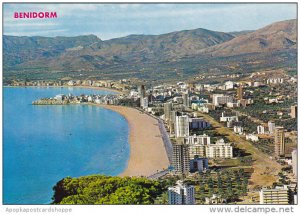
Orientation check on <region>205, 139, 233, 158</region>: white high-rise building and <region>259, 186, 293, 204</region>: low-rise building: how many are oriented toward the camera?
2

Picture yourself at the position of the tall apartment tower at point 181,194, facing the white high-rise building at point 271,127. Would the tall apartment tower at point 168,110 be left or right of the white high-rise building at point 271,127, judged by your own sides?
left

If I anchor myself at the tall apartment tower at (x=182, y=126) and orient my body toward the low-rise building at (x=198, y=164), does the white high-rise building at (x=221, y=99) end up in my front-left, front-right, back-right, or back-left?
back-left

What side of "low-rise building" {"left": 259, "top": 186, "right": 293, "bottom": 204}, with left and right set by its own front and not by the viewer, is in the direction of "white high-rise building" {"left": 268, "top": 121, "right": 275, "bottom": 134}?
back

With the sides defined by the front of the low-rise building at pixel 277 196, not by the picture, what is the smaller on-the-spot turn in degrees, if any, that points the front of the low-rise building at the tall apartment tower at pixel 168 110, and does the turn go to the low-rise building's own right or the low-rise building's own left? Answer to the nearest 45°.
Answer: approximately 135° to the low-rise building's own right

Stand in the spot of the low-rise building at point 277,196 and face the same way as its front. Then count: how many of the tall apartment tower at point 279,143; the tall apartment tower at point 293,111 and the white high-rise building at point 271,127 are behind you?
3

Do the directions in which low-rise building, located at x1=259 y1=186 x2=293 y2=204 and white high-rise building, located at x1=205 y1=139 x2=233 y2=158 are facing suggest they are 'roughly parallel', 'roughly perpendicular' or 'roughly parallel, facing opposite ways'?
roughly parallel

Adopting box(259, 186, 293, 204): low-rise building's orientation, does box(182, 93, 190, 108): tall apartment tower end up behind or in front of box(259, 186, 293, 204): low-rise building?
behind

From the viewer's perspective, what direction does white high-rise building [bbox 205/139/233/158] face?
toward the camera
